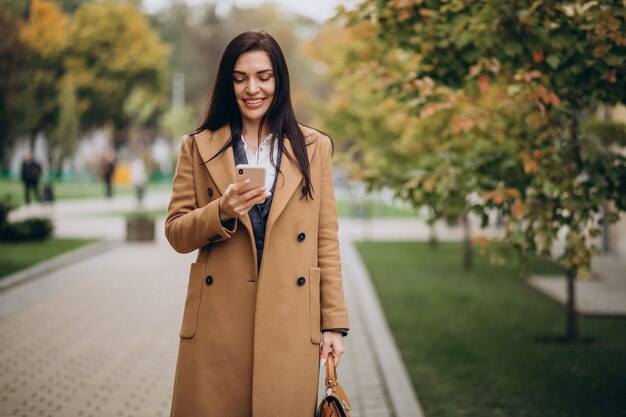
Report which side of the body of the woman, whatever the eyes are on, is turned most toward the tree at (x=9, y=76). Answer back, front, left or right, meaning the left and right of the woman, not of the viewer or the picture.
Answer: back

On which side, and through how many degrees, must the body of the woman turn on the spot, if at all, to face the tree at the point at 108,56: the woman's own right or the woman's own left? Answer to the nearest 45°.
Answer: approximately 180°

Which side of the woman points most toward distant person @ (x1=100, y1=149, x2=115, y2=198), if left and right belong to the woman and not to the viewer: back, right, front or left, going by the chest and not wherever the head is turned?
back

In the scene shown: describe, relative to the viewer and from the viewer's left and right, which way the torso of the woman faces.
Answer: facing the viewer

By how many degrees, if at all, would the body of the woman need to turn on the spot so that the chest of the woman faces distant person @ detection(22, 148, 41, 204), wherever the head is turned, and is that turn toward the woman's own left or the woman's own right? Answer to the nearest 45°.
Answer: approximately 180°

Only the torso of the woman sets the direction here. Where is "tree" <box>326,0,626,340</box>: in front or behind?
behind

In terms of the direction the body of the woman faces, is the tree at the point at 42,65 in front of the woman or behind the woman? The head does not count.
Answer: behind

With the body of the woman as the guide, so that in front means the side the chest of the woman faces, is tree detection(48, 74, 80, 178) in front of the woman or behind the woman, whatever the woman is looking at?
behind

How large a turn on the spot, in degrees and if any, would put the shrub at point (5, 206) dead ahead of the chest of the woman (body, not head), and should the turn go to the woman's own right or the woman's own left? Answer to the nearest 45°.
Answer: approximately 135° to the woman's own right
